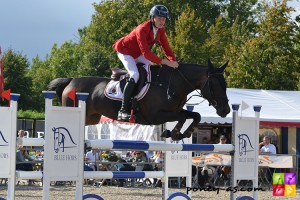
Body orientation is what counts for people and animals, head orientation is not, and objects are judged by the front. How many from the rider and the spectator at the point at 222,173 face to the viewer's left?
0

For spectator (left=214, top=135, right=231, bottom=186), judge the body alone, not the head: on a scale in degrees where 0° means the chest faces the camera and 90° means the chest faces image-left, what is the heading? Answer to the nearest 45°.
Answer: approximately 0°

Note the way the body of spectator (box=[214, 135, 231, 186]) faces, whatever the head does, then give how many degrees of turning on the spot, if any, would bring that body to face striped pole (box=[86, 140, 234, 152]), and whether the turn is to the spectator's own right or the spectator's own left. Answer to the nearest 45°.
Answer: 0° — they already face it

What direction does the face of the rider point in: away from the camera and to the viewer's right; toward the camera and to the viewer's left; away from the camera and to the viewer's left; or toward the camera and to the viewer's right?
toward the camera and to the viewer's right

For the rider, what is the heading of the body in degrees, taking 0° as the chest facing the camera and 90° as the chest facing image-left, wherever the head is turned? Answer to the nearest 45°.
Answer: approximately 315°

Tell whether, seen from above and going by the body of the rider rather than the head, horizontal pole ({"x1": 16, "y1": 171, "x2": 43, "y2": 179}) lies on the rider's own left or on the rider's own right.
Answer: on the rider's own right
